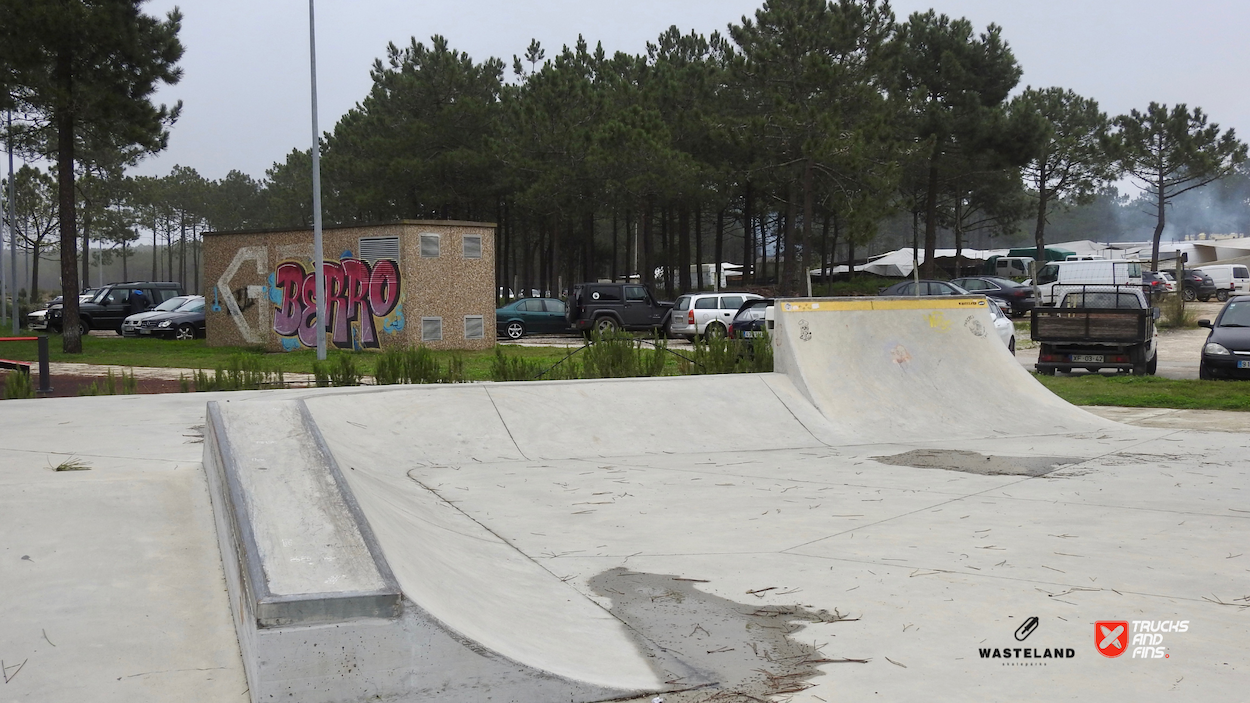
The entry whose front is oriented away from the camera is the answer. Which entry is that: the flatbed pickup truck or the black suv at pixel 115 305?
the flatbed pickup truck

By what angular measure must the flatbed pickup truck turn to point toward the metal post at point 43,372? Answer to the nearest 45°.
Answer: approximately 135° to its left

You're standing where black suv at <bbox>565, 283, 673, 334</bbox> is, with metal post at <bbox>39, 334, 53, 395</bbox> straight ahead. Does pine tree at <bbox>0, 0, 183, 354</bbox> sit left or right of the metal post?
right

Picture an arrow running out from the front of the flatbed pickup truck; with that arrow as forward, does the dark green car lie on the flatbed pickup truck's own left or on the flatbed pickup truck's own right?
on the flatbed pickup truck's own left

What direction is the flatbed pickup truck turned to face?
away from the camera

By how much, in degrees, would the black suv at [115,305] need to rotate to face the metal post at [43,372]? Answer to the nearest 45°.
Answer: approximately 45° to its left

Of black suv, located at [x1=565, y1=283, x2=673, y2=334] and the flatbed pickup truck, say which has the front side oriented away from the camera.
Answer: the flatbed pickup truck
